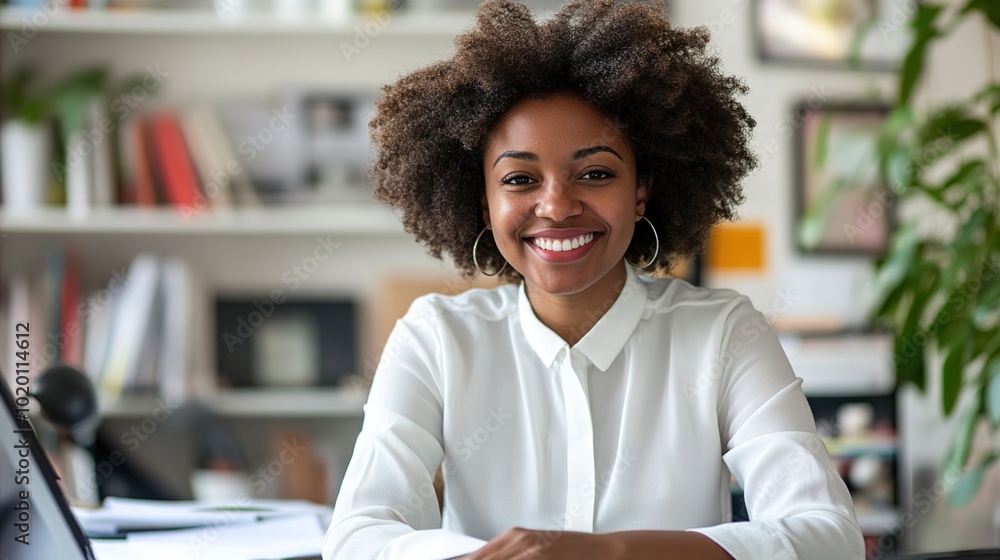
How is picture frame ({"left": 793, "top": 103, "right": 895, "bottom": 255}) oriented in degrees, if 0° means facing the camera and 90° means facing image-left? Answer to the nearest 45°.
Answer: approximately 0°

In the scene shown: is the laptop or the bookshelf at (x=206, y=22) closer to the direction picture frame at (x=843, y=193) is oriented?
the laptop

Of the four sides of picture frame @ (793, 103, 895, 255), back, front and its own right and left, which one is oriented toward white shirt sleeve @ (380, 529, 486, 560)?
front

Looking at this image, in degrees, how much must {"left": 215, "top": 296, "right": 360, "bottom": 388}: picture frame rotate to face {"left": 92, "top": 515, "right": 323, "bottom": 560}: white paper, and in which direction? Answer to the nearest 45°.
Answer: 0° — it already faces it

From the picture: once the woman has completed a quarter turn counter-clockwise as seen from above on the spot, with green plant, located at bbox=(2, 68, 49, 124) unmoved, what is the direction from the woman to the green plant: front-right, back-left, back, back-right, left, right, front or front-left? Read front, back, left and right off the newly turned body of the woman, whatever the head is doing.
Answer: back-left

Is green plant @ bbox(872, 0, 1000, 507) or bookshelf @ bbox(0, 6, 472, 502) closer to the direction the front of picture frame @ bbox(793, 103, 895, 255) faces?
the green plant

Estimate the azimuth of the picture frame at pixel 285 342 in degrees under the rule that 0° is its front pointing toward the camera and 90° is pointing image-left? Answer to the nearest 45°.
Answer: approximately 0°

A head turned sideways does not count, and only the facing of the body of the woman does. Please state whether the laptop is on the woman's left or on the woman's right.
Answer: on the woman's right

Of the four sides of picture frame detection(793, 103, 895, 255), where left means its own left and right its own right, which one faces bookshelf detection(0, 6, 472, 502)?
right

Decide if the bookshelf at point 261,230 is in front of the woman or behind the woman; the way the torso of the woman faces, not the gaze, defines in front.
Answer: behind
